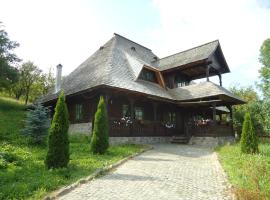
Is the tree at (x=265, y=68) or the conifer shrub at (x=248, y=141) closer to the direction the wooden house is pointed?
the conifer shrub

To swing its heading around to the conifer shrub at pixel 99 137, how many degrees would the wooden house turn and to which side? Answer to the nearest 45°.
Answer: approximately 45° to its right

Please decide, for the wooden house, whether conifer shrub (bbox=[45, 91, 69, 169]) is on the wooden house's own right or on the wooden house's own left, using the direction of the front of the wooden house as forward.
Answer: on the wooden house's own right

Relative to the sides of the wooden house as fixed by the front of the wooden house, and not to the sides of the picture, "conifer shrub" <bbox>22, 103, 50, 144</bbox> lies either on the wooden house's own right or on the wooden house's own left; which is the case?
on the wooden house's own right

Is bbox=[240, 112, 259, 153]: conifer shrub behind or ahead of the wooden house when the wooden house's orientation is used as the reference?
ahead

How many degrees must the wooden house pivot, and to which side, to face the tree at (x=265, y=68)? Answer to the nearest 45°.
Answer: approximately 90° to its left

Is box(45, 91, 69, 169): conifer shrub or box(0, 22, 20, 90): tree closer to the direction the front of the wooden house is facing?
the conifer shrub

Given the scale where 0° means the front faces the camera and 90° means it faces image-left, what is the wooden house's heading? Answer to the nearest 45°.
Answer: approximately 315°

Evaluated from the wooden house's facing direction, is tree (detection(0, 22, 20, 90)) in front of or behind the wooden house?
behind
